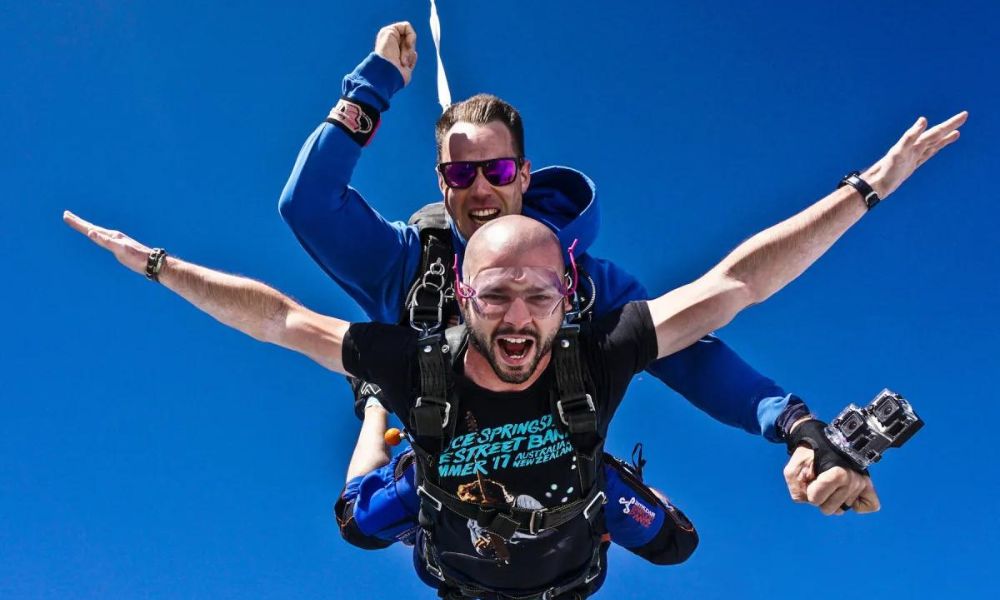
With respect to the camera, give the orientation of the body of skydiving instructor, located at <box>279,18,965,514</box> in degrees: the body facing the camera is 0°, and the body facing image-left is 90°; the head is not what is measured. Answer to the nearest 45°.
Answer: approximately 0°
